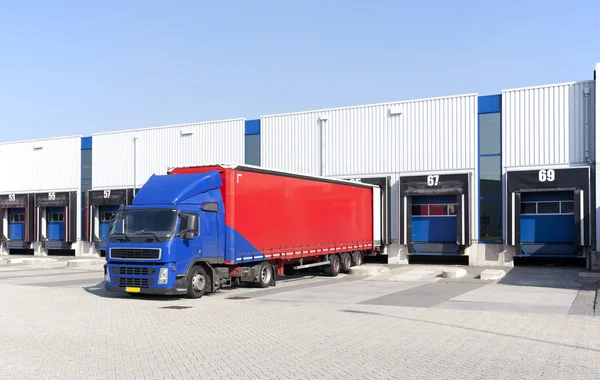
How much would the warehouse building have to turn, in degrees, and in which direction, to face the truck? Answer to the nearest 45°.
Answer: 0° — it already faces it

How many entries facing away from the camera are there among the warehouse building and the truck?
0

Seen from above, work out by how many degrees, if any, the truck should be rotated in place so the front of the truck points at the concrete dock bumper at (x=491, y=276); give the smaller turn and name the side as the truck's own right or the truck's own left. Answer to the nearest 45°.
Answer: approximately 180°

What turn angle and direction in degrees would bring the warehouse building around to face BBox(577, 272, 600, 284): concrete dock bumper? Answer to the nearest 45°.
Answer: approximately 45° to its left

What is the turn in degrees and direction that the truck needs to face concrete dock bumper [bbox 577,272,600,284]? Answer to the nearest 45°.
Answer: approximately 135° to its left

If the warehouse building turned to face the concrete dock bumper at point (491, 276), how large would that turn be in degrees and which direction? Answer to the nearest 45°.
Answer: approximately 45° to its left

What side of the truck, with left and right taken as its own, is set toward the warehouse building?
back

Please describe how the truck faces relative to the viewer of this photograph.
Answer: facing the viewer and to the left of the viewer
